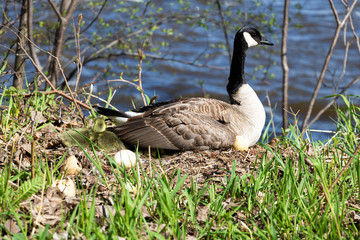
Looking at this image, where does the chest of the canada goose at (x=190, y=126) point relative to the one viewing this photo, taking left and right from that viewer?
facing to the right of the viewer
